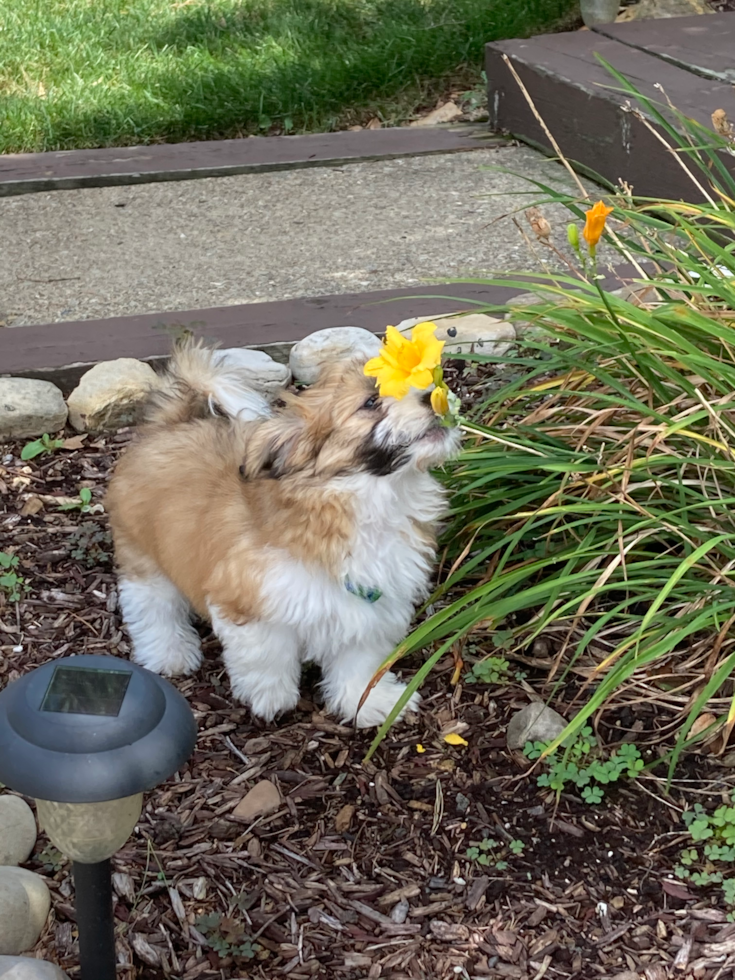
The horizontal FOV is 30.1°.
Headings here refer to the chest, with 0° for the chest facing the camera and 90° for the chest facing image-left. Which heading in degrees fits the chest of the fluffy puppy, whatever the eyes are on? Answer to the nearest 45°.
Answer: approximately 315°

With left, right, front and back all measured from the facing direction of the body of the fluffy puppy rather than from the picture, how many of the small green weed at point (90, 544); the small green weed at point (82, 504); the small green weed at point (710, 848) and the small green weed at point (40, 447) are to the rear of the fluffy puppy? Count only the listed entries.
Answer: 3

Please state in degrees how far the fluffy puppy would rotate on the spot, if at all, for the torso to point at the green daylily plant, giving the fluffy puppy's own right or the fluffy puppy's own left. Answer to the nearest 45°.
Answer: approximately 45° to the fluffy puppy's own left

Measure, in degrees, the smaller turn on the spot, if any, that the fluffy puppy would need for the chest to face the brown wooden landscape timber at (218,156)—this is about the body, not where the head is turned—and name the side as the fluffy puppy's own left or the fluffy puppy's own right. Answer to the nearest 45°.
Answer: approximately 135° to the fluffy puppy's own left

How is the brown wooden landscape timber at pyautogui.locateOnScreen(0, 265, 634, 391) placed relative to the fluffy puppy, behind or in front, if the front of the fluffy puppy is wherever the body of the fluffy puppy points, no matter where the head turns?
behind

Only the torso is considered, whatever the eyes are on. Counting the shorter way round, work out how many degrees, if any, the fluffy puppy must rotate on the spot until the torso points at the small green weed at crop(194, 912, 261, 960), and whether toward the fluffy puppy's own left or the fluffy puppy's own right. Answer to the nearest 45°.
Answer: approximately 45° to the fluffy puppy's own right

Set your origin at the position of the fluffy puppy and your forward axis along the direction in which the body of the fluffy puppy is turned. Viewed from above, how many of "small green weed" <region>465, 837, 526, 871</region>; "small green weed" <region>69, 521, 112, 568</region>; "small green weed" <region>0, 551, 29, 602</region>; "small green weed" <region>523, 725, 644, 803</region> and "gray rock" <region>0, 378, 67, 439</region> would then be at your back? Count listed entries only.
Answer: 3

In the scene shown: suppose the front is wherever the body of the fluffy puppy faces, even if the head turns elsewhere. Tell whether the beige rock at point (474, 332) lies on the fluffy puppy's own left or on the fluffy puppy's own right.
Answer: on the fluffy puppy's own left

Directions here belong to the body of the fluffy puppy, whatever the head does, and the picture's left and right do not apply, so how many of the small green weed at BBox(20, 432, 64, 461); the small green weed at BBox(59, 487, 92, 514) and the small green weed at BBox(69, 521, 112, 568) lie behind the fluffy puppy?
3

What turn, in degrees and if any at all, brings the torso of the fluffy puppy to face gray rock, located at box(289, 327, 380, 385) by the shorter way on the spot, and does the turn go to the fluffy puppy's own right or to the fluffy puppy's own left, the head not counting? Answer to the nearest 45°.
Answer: approximately 135° to the fluffy puppy's own left

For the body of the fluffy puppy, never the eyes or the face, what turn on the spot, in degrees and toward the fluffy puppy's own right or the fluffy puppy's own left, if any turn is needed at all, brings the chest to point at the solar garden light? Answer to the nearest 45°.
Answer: approximately 45° to the fluffy puppy's own right

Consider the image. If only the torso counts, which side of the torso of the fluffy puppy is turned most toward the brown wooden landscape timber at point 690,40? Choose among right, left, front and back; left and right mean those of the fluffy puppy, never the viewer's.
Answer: left
